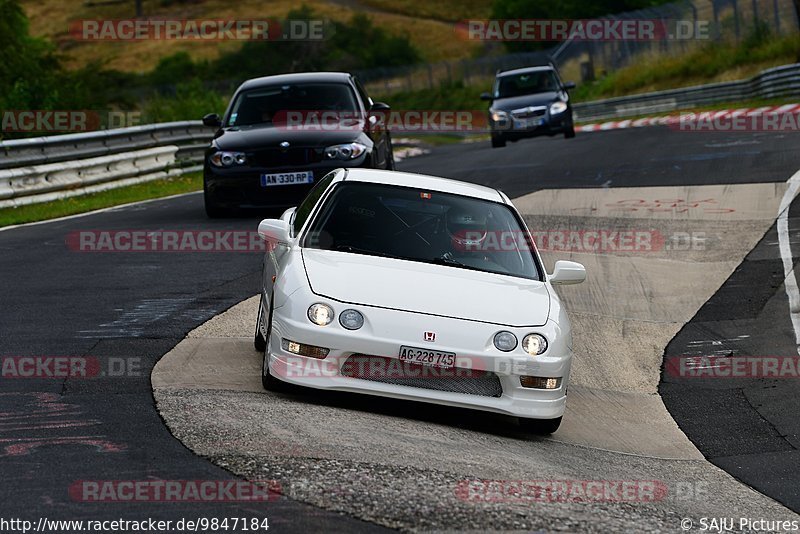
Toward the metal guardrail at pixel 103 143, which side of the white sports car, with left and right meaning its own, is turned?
back

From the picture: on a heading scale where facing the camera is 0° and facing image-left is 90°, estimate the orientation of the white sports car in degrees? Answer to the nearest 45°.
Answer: approximately 0°

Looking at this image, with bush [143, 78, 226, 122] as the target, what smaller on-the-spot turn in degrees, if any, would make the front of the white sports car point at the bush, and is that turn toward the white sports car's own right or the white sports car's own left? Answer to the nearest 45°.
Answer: approximately 180°

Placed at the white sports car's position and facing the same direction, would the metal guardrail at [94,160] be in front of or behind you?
behind

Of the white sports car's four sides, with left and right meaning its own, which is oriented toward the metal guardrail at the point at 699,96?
back

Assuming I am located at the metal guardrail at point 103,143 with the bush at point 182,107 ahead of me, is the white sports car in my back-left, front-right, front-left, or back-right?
back-right
